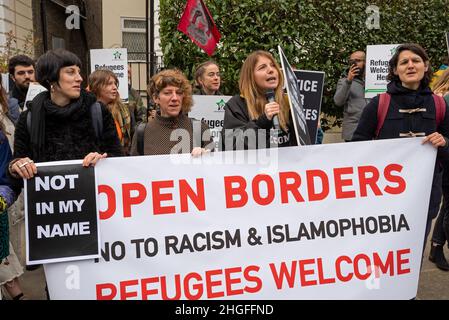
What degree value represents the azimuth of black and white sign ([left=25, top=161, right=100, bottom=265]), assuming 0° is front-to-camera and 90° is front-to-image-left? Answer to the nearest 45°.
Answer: approximately 0°

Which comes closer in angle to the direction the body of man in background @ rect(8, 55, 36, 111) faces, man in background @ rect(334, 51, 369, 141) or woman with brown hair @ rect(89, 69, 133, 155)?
the woman with brown hair

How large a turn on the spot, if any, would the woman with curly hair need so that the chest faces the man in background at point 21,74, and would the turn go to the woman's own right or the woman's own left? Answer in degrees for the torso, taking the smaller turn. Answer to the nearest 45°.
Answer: approximately 135° to the woman's own right

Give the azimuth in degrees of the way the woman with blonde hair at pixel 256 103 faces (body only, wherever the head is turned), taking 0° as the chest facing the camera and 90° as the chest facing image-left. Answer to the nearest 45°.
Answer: approximately 315°

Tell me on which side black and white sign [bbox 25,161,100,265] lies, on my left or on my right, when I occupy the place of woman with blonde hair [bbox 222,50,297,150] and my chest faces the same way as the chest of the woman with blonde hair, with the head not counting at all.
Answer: on my right

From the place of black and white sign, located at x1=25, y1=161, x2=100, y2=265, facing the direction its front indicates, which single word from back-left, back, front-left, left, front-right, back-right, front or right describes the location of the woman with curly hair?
back-left
